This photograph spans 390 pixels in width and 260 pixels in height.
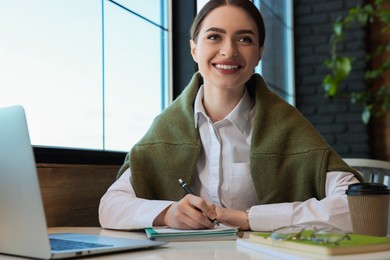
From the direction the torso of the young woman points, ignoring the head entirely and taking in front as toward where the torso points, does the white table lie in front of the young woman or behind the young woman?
in front

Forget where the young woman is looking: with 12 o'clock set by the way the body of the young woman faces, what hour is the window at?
The window is roughly at 4 o'clock from the young woman.

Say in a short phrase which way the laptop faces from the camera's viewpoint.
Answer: facing away from the viewer and to the right of the viewer

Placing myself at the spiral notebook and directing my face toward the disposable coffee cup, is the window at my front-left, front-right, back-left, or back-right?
back-left

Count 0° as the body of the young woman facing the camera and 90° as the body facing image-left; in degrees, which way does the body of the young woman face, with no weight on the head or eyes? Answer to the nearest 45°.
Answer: approximately 0°

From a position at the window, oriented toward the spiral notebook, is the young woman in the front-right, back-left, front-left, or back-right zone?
front-left

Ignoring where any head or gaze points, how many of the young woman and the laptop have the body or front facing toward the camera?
1

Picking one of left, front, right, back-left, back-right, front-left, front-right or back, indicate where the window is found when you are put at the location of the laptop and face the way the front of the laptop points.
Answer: front-left
